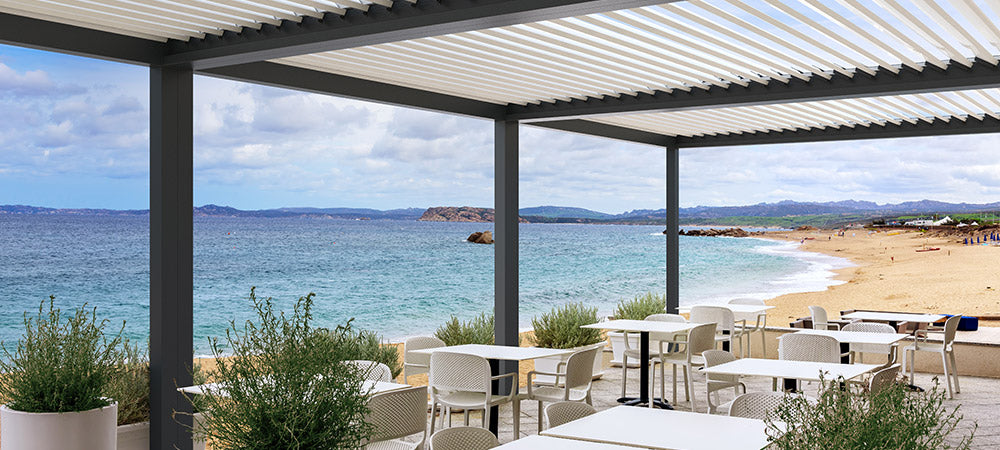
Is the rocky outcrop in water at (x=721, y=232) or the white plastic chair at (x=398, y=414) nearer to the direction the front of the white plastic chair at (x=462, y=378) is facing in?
the rocky outcrop in water

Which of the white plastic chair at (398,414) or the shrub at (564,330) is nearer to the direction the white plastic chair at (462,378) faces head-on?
the shrub

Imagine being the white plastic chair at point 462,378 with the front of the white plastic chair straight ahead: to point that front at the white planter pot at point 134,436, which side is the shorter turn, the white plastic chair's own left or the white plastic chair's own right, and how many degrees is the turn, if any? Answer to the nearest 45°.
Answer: approximately 135° to the white plastic chair's own left

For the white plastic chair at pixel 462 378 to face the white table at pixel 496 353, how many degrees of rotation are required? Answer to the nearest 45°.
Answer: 0° — it already faces it

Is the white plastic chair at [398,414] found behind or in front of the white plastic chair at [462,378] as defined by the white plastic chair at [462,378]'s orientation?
behind

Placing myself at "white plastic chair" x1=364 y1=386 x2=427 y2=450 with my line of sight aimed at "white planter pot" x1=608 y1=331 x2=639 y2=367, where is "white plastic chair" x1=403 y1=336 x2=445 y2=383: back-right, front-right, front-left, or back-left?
front-left

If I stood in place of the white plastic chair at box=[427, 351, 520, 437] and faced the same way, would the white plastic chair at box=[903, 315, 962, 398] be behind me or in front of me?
in front

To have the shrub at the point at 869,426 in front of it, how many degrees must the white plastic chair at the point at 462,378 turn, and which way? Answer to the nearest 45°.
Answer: approximately 90° to its right

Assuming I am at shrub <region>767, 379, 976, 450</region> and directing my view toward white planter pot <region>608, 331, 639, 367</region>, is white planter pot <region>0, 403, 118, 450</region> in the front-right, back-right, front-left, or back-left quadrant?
front-left

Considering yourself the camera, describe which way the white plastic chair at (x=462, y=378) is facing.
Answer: facing away from the viewer and to the right of the viewer
